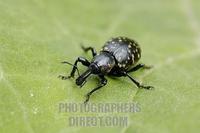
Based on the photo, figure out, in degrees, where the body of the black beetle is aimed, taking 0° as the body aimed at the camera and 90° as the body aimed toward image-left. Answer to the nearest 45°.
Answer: approximately 45°
